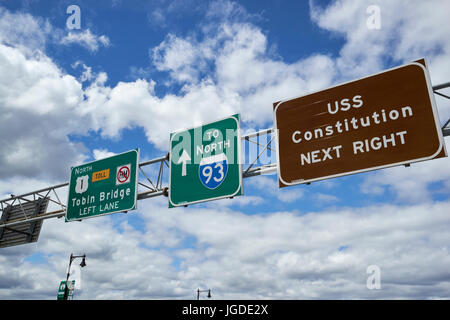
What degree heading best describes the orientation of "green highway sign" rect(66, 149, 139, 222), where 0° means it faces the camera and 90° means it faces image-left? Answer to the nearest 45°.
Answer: approximately 45°

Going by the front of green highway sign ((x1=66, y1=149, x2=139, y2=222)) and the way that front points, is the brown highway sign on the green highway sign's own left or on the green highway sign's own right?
on the green highway sign's own left

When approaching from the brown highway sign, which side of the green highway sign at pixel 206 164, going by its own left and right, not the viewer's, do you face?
left

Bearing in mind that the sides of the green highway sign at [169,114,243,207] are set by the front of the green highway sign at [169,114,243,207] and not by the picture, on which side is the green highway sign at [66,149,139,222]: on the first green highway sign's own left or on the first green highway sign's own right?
on the first green highway sign's own right

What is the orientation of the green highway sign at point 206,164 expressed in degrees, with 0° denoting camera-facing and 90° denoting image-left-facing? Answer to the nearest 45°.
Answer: approximately 45°
